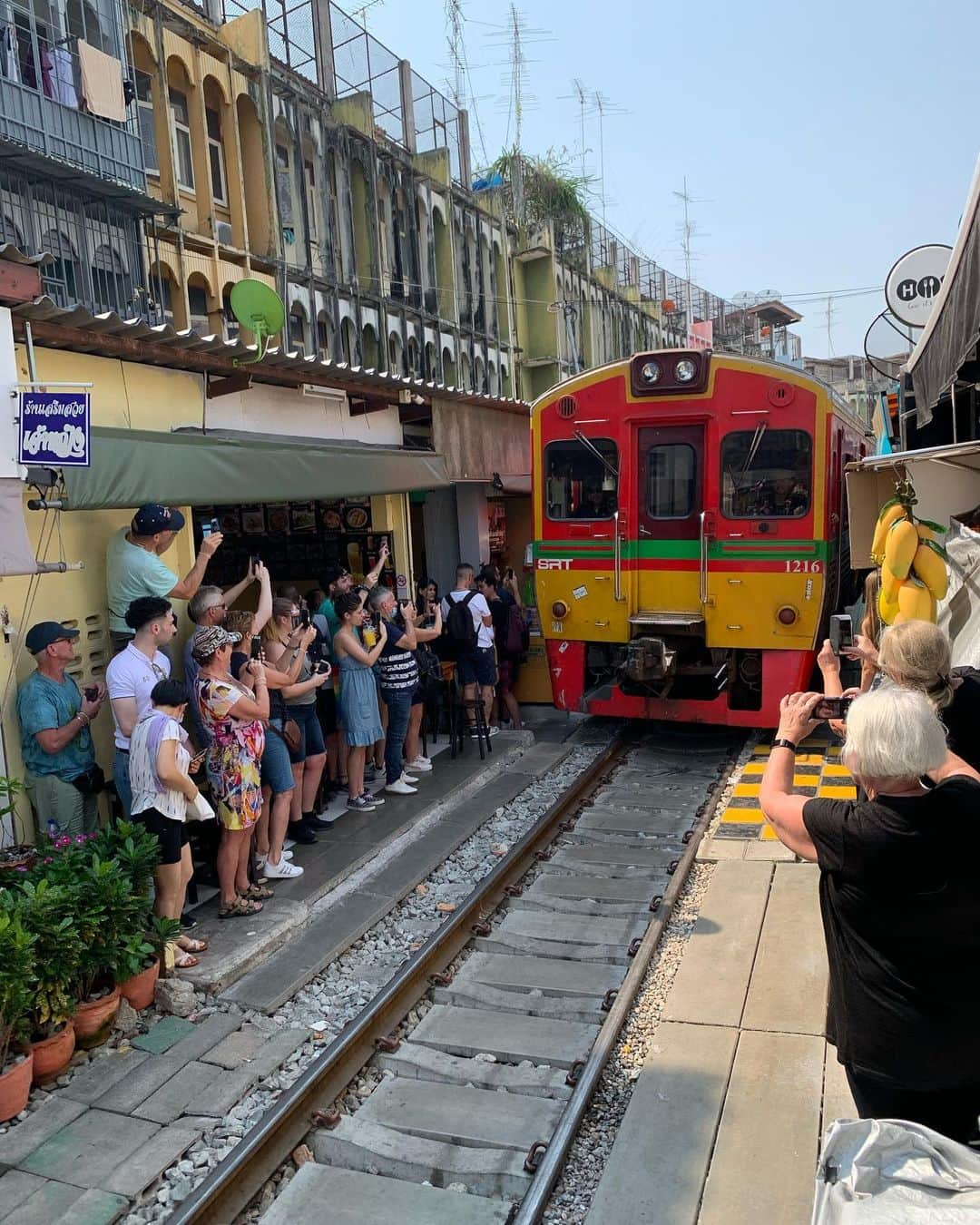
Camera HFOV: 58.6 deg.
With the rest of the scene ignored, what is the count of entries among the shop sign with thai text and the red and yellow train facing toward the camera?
2

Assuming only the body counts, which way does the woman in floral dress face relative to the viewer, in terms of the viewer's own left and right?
facing to the right of the viewer

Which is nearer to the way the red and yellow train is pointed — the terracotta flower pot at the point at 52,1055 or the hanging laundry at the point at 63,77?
the terracotta flower pot

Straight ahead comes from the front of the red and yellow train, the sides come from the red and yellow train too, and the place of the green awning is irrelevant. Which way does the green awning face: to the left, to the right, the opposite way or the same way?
to the left

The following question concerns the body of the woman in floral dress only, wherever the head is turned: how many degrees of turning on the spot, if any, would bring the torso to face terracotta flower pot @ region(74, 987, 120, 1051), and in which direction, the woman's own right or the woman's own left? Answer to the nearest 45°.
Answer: approximately 135° to the woman's own right

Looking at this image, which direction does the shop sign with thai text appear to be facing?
toward the camera

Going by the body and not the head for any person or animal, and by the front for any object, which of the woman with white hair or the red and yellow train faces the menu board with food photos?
the woman with white hair

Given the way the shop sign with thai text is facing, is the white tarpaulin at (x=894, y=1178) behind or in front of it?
in front

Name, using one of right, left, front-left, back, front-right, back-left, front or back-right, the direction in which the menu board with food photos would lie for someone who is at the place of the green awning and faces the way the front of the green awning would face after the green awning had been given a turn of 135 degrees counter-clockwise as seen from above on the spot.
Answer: front

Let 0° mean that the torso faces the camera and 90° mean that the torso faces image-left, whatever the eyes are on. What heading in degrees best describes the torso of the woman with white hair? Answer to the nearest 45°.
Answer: approximately 135°

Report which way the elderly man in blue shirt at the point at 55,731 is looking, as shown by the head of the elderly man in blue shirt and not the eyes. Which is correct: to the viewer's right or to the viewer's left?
to the viewer's right

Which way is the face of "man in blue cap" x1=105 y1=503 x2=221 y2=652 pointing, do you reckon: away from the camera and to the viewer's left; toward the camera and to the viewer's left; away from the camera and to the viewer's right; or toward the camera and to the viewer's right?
away from the camera and to the viewer's right

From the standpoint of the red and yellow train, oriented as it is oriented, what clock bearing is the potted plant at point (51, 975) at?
The potted plant is roughly at 1 o'clock from the red and yellow train.

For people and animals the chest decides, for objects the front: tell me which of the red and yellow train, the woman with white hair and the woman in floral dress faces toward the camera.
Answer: the red and yellow train

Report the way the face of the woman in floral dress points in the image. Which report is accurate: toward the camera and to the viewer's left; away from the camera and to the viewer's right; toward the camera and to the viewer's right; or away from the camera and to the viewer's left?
away from the camera and to the viewer's right

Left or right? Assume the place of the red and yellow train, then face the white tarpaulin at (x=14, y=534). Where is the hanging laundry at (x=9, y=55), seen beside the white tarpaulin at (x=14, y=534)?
right

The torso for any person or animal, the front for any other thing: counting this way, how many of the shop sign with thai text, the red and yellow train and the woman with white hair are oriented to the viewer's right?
0

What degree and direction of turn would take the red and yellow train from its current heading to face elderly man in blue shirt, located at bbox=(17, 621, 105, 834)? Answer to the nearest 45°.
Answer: approximately 45° to its right
